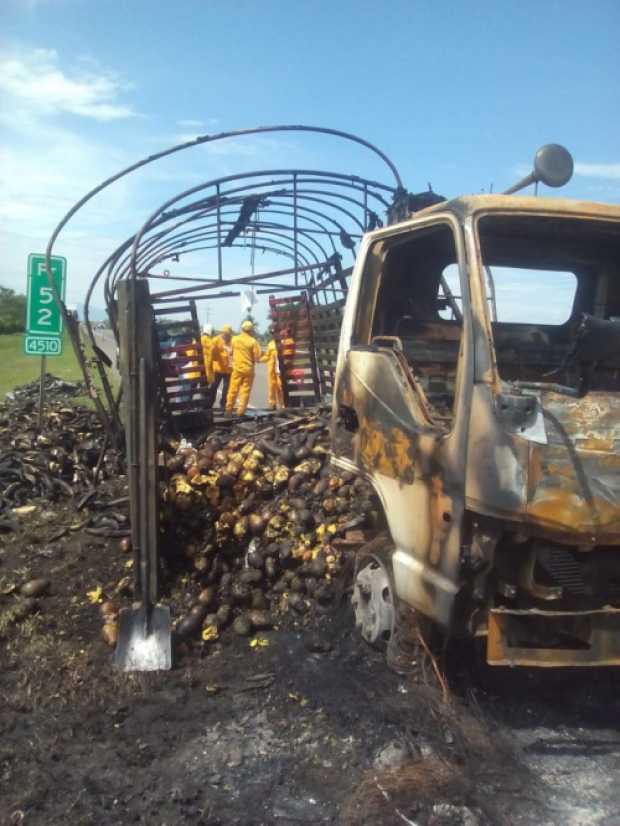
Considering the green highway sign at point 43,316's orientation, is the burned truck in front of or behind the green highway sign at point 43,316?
in front

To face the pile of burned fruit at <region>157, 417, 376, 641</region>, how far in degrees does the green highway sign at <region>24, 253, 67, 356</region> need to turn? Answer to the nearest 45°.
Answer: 0° — it already faces it

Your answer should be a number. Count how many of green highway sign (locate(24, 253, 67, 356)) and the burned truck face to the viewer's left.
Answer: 0

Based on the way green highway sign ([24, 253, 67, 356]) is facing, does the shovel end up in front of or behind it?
in front

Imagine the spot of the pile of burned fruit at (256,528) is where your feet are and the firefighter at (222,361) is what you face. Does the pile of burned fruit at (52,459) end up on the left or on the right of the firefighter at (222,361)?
left

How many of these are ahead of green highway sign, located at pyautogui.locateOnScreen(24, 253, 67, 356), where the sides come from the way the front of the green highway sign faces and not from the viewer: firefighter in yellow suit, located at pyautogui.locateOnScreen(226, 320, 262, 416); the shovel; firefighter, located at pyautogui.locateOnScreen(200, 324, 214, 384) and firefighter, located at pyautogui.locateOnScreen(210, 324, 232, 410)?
1

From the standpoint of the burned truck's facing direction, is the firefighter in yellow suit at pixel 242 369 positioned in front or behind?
behind

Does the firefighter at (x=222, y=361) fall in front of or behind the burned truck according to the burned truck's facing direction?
behind

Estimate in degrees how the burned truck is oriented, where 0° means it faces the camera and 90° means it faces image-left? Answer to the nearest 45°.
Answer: approximately 315°

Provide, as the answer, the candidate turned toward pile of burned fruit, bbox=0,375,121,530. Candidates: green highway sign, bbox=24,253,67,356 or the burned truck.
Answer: the green highway sign

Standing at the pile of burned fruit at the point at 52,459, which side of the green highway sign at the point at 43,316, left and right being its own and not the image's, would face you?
front

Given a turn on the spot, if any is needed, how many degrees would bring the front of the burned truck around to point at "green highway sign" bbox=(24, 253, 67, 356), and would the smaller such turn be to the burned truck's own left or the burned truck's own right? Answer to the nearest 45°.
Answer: approximately 180°

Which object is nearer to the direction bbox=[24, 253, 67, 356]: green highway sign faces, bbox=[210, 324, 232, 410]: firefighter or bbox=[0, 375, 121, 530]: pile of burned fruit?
the pile of burned fruit
